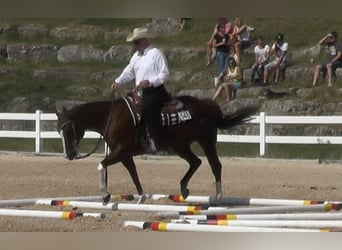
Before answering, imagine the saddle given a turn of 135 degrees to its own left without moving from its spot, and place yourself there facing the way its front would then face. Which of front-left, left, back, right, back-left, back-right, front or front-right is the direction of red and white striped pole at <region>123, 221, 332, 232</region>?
front-right

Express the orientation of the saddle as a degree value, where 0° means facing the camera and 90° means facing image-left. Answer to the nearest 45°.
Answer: approximately 90°

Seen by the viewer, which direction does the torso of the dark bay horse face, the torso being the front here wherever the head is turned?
to the viewer's left

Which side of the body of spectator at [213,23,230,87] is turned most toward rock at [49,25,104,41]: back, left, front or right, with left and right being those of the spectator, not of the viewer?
right

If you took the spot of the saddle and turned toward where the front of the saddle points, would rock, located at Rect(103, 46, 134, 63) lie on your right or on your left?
on your right

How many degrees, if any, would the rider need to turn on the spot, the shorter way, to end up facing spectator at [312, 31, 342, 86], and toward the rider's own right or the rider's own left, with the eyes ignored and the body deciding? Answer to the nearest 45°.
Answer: approximately 180°

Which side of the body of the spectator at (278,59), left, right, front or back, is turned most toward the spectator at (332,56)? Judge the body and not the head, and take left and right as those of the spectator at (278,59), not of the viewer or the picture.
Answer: left

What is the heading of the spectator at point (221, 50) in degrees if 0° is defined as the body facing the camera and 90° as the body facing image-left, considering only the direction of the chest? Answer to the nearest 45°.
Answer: approximately 45°
